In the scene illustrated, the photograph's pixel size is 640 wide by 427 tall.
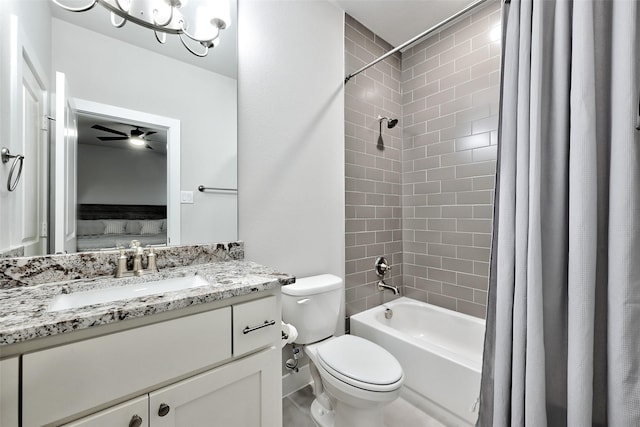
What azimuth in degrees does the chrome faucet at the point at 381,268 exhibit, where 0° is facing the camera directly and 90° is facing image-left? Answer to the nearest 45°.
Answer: approximately 315°

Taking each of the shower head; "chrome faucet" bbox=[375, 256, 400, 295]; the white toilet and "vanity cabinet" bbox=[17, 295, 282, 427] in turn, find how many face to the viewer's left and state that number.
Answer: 0

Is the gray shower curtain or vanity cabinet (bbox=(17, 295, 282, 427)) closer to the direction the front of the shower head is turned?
the gray shower curtain

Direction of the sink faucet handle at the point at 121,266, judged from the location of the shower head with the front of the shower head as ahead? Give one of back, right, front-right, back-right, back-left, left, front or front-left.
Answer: right

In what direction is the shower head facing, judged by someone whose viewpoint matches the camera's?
facing the viewer and to the right of the viewer

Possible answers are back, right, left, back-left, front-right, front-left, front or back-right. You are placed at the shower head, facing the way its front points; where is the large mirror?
right

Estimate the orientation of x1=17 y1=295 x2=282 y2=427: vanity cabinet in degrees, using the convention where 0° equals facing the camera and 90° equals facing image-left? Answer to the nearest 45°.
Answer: approximately 315°

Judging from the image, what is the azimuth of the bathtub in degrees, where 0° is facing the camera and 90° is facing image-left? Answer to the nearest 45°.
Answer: approximately 45°

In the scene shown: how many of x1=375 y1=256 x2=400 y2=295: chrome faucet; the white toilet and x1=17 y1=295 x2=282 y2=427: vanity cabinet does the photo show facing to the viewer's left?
0
